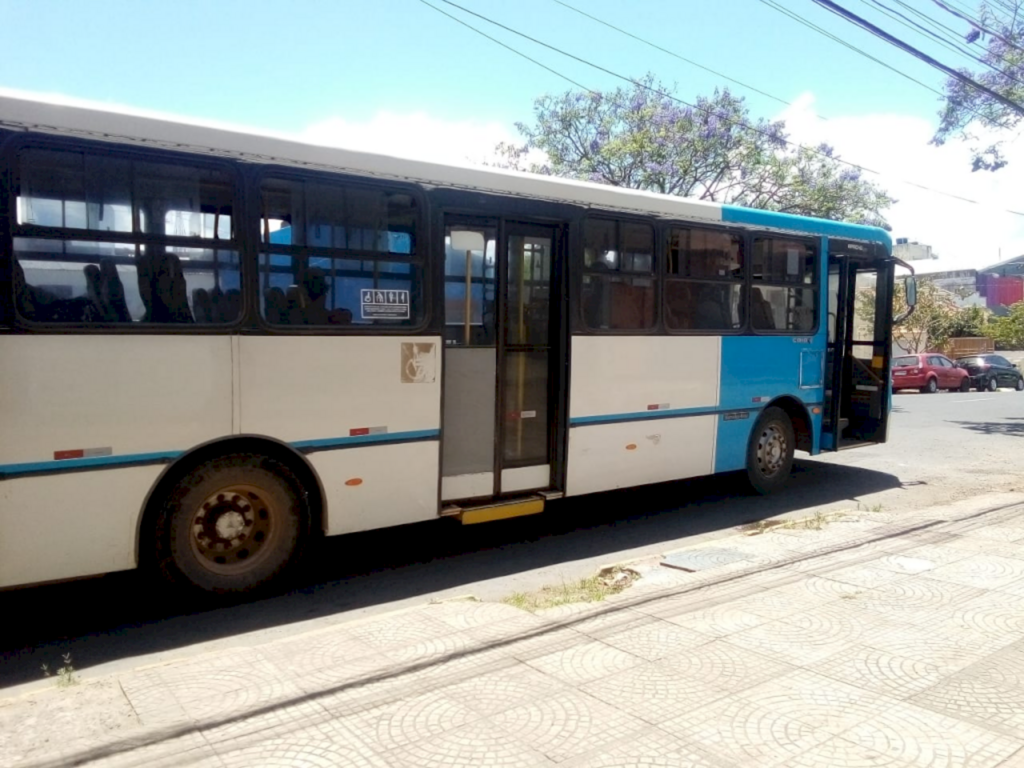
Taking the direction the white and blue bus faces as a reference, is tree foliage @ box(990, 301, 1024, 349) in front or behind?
in front

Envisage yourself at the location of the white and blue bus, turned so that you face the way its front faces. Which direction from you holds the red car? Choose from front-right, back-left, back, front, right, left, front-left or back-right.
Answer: front

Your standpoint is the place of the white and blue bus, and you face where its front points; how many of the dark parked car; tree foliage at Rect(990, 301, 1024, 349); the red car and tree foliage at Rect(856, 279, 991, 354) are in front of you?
4

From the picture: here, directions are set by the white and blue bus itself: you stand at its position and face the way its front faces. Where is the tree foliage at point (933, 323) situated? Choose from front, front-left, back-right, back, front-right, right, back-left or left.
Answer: front

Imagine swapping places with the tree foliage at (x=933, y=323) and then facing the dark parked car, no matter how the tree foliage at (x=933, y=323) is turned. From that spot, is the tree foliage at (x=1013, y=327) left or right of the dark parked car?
left

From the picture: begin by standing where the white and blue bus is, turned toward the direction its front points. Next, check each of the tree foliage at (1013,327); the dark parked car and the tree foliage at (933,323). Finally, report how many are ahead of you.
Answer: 3

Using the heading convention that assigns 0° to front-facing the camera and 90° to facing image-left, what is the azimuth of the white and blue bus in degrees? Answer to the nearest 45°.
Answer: approximately 225°

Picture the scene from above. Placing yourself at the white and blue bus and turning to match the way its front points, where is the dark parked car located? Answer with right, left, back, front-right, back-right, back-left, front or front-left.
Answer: front

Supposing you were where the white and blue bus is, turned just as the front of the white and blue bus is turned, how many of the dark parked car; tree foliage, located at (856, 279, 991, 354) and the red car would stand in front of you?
3
